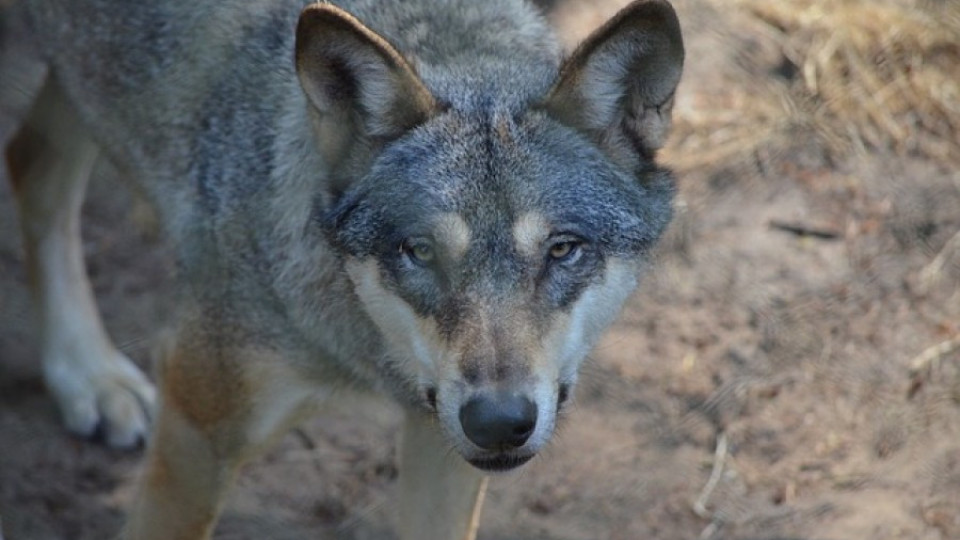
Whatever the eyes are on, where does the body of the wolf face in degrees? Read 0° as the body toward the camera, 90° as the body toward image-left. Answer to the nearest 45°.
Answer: approximately 315°

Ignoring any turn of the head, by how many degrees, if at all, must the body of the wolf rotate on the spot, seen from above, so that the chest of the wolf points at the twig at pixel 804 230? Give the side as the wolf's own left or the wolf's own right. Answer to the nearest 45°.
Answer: approximately 90° to the wolf's own left

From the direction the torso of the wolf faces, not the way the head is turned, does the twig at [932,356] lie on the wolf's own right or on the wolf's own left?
on the wolf's own left
